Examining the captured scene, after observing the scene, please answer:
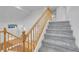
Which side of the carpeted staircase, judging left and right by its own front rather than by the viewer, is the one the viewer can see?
front
